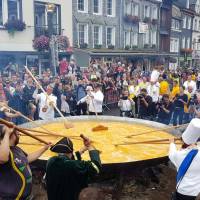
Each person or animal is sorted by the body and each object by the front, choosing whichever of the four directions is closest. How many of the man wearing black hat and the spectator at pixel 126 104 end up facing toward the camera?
1

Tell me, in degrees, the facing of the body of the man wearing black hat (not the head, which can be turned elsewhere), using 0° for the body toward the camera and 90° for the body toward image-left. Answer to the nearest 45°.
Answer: approximately 225°

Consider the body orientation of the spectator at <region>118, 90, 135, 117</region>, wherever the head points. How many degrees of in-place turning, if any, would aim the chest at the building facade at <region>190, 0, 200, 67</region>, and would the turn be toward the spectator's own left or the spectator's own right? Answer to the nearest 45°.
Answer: approximately 180°

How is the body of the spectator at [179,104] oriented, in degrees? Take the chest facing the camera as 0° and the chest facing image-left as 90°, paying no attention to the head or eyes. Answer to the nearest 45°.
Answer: approximately 45°

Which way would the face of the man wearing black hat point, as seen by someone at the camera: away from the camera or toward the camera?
away from the camera

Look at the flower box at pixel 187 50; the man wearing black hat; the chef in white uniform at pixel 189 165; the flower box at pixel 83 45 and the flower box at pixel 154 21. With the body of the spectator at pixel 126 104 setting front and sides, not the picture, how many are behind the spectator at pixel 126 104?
3
